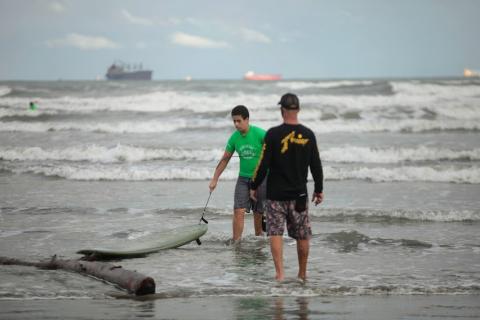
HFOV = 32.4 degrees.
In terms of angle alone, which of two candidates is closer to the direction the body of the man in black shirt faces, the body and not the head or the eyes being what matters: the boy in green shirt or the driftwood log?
the boy in green shirt

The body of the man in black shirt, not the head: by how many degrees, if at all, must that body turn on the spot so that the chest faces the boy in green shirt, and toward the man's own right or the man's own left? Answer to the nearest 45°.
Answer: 0° — they already face them

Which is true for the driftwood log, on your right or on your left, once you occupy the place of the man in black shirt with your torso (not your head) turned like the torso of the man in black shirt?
on your left

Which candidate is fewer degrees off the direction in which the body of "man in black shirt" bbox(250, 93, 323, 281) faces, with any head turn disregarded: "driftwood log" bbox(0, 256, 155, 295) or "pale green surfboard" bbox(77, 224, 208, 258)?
the pale green surfboard

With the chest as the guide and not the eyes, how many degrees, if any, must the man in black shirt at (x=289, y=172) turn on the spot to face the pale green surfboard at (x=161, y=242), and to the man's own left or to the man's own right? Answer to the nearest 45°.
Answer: approximately 45° to the man's own left

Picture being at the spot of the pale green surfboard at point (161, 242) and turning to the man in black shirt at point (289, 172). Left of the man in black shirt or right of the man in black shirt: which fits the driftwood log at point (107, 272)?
right

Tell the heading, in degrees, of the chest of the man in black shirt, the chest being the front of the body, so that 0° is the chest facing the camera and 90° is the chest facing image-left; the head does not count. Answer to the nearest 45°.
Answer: approximately 180°
